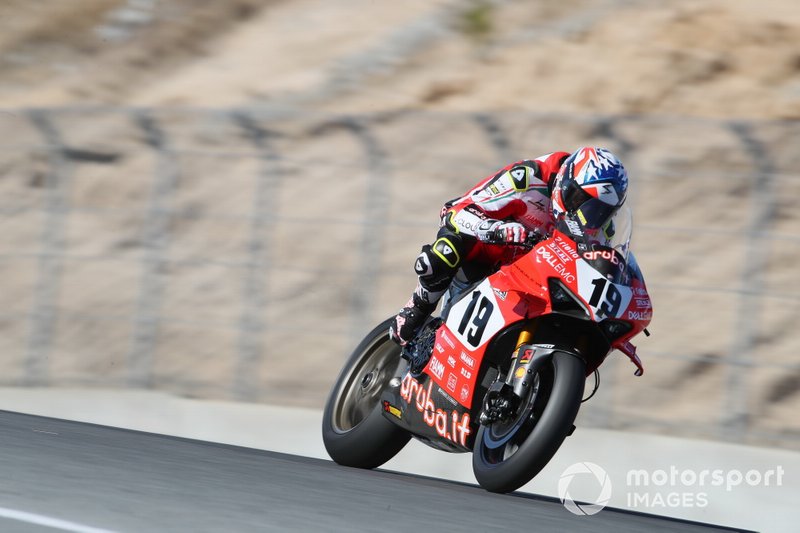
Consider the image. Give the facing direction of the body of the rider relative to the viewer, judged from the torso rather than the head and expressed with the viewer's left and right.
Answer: facing the viewer and to the right of the viewer

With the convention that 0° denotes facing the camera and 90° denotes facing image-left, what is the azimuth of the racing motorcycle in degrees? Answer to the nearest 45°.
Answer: approximately 315°
